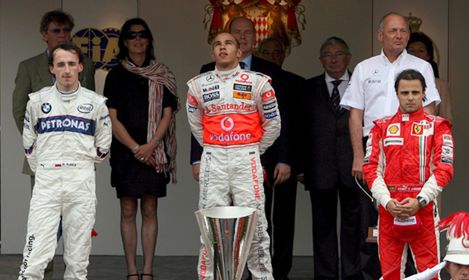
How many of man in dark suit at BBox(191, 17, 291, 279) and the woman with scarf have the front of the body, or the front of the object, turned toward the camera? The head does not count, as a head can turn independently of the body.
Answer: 2

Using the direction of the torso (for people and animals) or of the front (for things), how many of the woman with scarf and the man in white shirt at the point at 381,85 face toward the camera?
2

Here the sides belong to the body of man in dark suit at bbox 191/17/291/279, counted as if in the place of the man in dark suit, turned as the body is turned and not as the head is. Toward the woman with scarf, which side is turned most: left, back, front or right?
right

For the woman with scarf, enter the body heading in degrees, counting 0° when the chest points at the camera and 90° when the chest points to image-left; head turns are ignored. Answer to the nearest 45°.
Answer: approximately 0°
